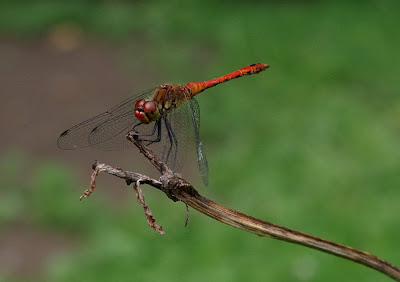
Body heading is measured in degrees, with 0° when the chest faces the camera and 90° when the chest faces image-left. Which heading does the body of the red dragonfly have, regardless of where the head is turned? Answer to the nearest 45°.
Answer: approximately 45°
